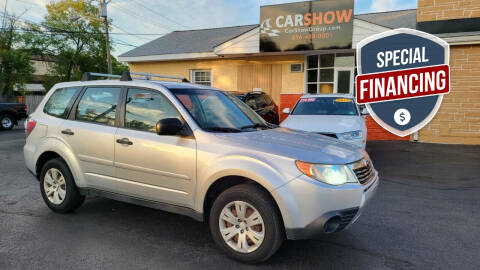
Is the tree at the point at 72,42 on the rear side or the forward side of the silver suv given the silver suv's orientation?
on the rear side

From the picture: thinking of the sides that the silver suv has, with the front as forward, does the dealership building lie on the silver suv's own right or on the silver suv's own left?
on the silver suv's own left

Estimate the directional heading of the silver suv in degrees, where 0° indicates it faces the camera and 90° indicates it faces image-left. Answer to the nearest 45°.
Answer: approximately 315°

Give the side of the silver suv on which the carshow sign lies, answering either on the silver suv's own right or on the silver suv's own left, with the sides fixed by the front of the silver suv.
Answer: on the silver suv's own left

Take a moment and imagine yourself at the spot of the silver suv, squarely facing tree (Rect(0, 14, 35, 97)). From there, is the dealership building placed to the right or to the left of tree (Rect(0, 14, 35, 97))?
right

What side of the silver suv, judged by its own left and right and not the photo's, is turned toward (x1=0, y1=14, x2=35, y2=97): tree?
back
